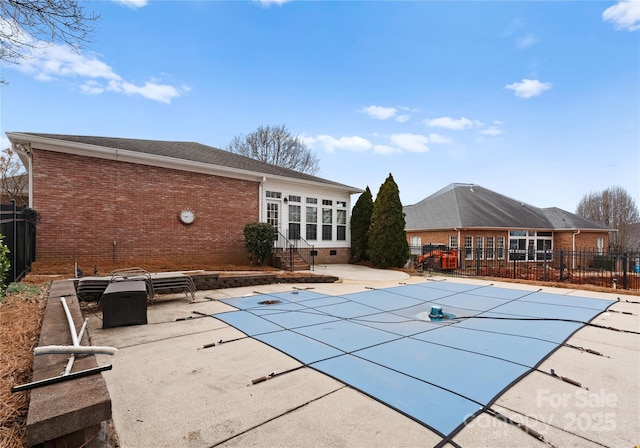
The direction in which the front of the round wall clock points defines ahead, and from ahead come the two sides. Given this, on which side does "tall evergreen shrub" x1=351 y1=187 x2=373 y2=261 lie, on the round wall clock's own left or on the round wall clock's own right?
on the round wall clock's own left

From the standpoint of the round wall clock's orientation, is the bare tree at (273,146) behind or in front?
behind

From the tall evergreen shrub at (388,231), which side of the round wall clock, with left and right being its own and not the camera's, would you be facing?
left

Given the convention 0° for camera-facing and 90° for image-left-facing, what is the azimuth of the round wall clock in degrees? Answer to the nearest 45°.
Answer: approximately 0°

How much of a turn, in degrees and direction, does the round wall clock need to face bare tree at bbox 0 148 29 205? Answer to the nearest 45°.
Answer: approximately 135° to its right

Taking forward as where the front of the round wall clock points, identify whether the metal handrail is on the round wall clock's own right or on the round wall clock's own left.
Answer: on the round wall clock's own left
